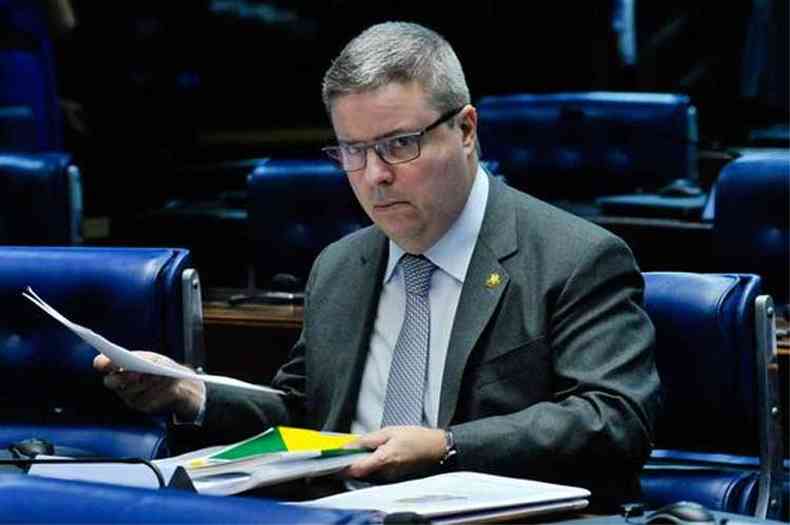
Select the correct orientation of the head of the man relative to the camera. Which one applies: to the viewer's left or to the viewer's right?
to the viewer's left

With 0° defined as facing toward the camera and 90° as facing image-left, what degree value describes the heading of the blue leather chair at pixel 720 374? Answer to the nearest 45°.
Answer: approximately 45°

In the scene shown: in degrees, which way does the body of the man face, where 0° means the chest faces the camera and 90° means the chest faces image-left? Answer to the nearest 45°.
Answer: approximately 45°

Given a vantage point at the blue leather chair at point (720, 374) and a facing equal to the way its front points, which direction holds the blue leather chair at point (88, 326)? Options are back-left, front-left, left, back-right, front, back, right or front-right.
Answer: front-right

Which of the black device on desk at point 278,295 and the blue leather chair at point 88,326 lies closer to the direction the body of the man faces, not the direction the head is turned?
the blue leather chair

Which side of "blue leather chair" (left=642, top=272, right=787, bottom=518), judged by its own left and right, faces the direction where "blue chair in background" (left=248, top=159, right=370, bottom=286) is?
right

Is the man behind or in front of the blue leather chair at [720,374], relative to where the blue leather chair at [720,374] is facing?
in front

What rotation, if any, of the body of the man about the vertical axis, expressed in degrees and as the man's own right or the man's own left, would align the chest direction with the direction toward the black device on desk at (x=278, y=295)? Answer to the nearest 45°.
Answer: approximately 135° to the man's own right

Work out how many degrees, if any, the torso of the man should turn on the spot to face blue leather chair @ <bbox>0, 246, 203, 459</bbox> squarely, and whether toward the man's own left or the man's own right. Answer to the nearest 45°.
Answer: approximately 90° to the man's own right
